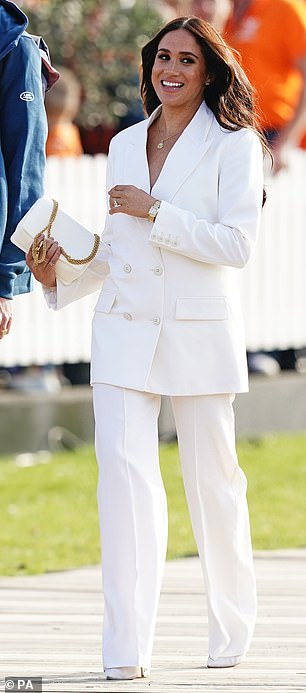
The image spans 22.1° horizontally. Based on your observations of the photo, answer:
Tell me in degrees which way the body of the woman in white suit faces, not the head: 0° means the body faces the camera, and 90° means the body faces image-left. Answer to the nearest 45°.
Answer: approximately 45°

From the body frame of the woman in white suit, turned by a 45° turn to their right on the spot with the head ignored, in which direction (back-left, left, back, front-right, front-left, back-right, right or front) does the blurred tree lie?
right
